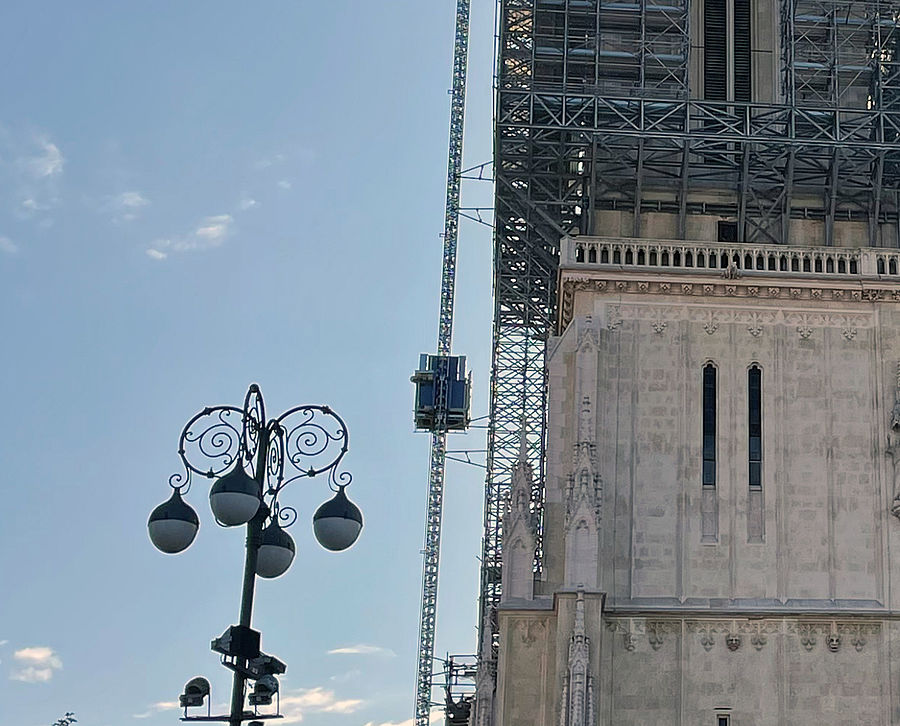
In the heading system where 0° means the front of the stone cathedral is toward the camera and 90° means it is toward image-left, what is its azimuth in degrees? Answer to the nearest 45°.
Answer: approximately 0°
